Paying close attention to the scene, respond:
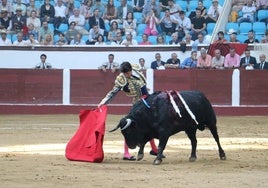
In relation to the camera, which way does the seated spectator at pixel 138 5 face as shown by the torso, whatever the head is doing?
toward the camera

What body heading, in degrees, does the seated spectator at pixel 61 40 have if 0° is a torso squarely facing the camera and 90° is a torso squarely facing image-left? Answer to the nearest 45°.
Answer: approximately 0°

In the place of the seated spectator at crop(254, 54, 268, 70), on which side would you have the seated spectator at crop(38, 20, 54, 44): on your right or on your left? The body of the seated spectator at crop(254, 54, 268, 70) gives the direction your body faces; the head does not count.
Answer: on your right

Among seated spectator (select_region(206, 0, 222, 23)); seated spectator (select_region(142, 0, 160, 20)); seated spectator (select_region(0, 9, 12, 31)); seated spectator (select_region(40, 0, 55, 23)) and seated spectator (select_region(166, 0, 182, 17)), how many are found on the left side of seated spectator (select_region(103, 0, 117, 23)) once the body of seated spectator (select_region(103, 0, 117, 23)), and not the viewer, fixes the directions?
3

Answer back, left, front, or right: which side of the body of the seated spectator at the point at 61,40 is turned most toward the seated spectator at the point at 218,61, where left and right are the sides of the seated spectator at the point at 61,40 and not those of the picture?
left

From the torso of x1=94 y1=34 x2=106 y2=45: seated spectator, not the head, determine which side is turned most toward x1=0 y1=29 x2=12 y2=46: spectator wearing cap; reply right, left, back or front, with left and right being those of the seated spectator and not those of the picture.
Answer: right

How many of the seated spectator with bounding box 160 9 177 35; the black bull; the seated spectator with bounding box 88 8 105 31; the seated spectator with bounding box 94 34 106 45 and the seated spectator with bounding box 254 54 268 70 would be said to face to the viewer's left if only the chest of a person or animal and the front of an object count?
1

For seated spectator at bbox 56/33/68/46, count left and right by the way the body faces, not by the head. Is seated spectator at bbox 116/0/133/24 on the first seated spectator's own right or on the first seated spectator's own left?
on the first seated spectator's own left

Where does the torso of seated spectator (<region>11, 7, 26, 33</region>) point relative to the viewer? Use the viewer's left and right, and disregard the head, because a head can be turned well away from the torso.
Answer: facing the viewer

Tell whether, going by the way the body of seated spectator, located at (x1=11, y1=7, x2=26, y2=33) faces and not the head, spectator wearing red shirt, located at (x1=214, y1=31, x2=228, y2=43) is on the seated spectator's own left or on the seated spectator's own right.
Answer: on the seated spectator's own left

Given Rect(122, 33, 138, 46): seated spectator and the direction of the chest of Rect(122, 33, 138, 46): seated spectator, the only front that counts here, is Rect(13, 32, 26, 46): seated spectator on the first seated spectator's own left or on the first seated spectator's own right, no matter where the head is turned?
on the first seated spectator's own right
